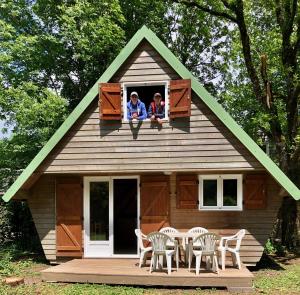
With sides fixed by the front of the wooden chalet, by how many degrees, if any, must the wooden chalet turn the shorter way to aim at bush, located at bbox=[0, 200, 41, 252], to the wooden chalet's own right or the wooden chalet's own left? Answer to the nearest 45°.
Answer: approximately 135° to the wooden chalet's own right

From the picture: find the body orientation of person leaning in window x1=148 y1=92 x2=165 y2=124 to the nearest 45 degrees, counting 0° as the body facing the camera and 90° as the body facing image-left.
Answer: approximately 0°

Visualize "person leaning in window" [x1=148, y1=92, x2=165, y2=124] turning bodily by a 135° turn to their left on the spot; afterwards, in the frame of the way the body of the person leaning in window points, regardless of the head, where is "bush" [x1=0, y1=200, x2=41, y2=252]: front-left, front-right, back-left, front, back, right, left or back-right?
left
